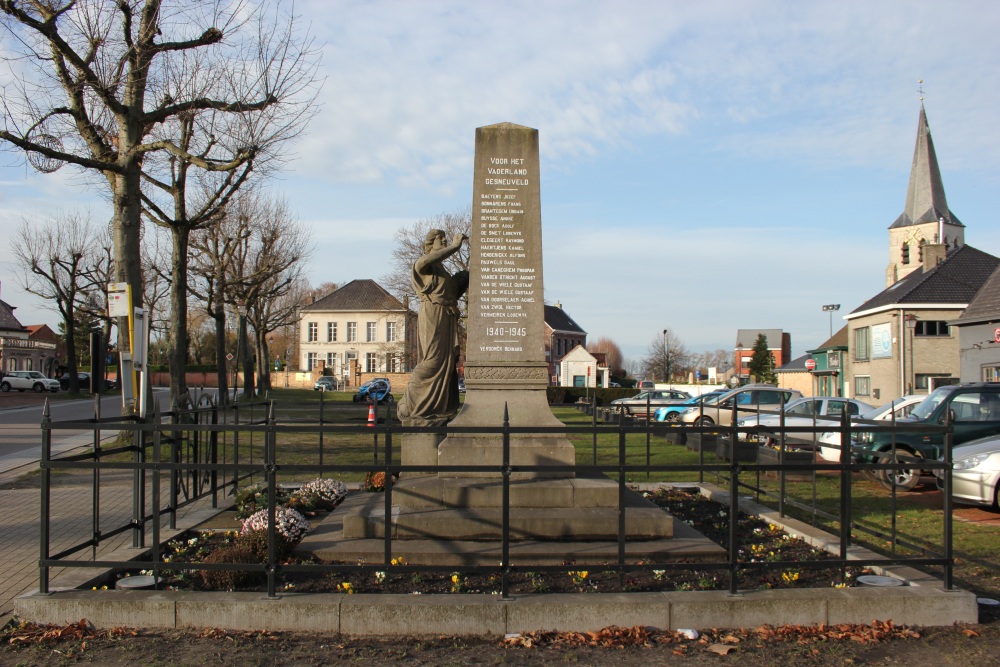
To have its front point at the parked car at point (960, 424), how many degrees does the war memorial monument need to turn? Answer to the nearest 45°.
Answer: approximately 135° to its left

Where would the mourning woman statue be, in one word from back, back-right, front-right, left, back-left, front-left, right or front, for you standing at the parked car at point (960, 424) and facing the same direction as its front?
front-left

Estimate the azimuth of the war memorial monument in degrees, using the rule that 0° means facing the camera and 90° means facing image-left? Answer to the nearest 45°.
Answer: approximately 0°

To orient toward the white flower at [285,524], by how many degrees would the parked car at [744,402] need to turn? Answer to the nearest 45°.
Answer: approximately 90° to its left

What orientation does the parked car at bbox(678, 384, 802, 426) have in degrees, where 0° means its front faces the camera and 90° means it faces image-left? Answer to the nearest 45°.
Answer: approximately 90°

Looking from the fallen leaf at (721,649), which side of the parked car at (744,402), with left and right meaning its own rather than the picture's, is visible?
left

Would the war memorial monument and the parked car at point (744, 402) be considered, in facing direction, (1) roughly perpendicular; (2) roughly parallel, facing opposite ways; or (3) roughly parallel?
roughly perpendicular

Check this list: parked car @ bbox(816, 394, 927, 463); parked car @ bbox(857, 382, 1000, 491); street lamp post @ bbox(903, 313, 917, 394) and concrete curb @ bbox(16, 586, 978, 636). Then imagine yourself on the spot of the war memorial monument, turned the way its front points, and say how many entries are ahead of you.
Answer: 1

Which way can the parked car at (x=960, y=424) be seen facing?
to the viewer's left

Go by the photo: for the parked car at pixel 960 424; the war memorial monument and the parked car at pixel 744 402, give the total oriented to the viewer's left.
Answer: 2

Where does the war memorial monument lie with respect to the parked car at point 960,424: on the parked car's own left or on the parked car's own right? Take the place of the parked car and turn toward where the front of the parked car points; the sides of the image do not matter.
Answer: on the parked car's own left
